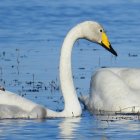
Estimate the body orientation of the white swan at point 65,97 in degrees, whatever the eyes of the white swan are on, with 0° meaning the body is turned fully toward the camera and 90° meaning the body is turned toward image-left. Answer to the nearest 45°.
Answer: approximately 270°

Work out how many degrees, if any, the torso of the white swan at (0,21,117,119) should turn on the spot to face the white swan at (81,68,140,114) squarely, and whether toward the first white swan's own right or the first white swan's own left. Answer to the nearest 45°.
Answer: approximately 45° to the first white swan's own left
